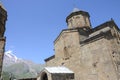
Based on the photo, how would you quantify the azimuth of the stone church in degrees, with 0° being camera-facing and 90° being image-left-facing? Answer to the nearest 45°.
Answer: approximately 45°

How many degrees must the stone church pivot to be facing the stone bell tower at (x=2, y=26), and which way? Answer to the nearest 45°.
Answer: approximately 45° to its right
